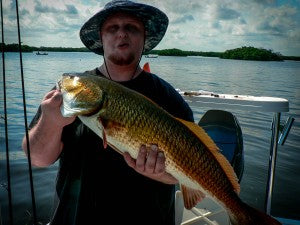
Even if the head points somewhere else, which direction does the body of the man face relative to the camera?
toward the camera

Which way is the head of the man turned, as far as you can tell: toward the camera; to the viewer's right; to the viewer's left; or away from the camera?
toward the camera
